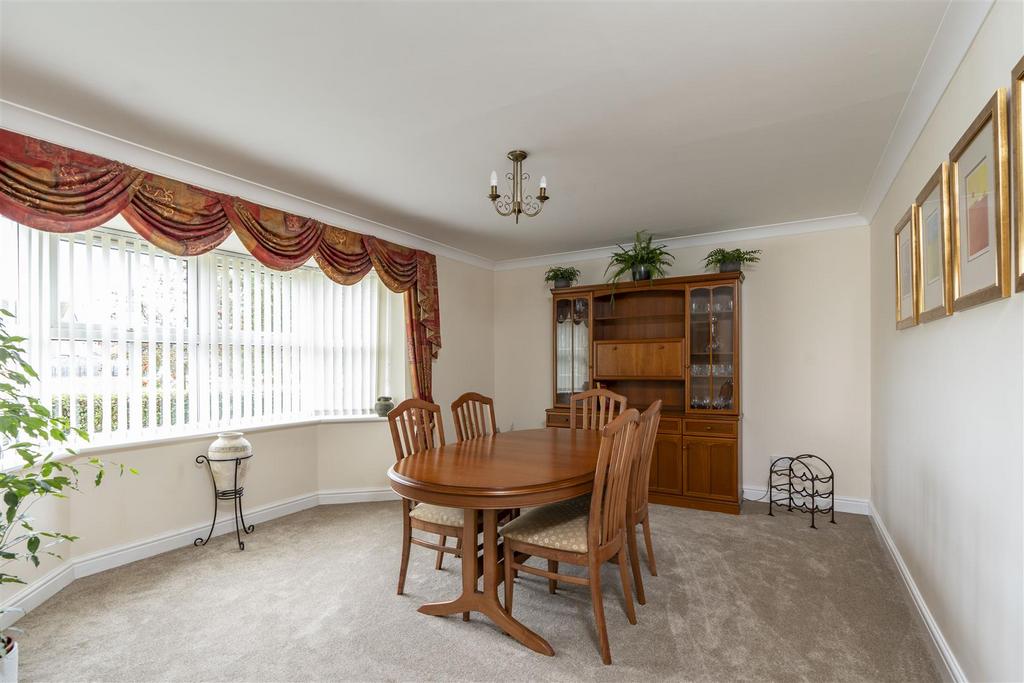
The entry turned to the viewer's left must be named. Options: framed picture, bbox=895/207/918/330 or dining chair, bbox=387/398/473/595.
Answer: the framed picture

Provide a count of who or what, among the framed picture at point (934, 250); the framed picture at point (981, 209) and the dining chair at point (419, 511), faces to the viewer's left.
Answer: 2

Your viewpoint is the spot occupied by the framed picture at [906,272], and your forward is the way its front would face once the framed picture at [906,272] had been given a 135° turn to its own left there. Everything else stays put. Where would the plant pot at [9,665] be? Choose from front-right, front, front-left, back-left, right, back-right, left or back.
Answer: right

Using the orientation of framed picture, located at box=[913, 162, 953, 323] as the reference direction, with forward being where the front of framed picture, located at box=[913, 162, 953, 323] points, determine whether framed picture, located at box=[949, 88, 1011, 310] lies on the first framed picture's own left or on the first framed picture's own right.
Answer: on the first framed picture's own left

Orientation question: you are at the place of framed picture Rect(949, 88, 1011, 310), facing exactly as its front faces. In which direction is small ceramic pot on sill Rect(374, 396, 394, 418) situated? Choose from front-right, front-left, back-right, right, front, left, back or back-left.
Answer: front

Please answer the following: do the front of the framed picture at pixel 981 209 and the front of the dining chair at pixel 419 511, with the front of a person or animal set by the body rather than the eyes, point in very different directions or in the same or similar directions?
very different directions

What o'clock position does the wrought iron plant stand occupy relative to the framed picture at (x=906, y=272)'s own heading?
The wrought iron plant stand is roughly at 11 o'clock from the framed picture.

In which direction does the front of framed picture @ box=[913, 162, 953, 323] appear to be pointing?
to the viewer's left

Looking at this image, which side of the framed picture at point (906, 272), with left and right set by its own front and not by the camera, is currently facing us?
left

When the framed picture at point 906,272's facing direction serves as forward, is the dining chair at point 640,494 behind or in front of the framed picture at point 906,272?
in front

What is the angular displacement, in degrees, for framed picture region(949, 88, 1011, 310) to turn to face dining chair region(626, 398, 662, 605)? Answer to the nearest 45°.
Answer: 0° — it already faces it

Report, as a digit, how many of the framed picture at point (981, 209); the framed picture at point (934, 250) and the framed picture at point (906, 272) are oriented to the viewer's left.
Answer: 3

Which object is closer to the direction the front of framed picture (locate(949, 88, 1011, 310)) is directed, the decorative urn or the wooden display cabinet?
the decorative urn

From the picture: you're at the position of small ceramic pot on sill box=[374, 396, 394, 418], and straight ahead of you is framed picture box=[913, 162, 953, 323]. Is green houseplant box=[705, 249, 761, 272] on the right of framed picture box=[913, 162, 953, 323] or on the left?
left

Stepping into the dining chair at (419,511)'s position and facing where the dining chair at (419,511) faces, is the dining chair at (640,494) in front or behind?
in front

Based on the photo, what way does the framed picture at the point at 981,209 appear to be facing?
to the viewer's left
